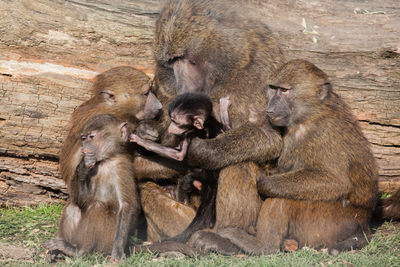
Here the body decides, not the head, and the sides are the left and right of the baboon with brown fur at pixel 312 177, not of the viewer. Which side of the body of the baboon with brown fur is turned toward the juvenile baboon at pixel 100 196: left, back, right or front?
front

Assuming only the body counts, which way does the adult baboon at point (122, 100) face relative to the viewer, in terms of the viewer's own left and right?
facing to the right of the viewer

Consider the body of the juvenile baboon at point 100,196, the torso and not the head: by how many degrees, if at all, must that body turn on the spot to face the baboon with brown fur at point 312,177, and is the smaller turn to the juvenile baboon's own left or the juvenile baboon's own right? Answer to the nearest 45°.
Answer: approximately 135° to the juvenile baboon's own left

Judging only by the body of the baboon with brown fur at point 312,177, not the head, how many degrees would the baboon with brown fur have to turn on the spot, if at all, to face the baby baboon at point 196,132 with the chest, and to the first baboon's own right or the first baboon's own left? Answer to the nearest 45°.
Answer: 0° — it already faces it

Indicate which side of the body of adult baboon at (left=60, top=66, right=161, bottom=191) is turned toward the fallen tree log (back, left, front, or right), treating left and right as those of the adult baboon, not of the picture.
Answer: left

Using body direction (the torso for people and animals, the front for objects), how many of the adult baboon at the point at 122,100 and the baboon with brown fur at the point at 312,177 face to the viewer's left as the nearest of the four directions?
1

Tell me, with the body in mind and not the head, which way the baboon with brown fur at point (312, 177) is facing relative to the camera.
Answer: to the viewer's left

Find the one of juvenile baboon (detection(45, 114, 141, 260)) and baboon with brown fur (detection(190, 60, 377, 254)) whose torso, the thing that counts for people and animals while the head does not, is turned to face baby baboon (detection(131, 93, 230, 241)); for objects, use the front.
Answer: the baboon with brown fur

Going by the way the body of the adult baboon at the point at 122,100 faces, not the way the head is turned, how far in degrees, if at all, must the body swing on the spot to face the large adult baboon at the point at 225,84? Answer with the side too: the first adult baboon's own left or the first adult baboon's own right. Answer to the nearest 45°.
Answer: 0° — it already faces it

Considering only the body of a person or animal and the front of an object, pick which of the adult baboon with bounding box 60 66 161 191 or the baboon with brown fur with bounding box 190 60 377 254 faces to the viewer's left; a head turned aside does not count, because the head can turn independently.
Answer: the baboon with brown fur

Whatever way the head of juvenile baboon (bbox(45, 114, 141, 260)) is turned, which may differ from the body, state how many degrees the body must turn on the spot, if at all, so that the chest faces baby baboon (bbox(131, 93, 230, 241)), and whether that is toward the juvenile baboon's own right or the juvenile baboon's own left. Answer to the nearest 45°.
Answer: approximately 135° to the juvenile baboon's own left
